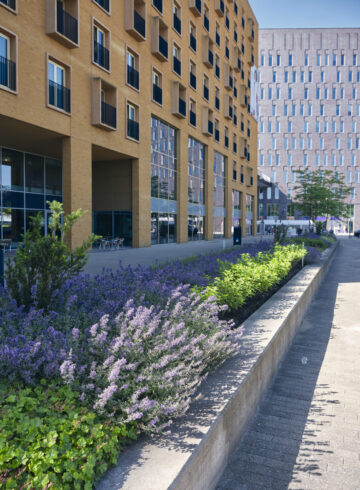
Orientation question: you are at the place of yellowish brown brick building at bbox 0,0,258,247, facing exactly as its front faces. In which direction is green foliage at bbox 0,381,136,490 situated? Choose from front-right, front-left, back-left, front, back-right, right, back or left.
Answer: front-right

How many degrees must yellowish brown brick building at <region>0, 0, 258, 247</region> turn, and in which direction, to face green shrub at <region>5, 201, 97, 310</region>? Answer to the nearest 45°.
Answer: approximately 45° to its right

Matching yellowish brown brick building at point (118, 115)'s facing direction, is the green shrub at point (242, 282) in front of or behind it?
in front

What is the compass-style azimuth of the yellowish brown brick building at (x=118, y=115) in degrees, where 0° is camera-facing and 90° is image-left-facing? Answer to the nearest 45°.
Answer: approximately 315°
